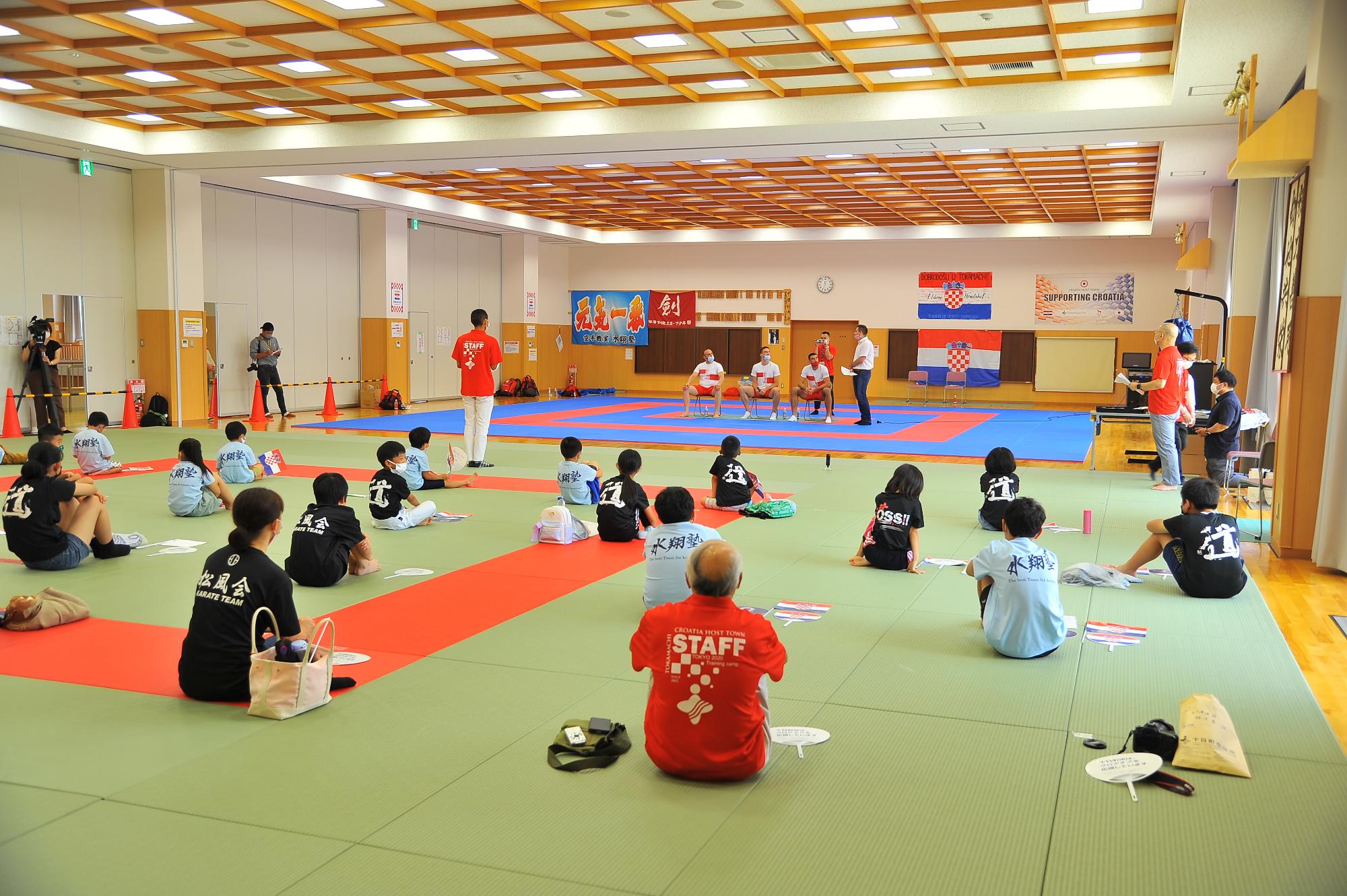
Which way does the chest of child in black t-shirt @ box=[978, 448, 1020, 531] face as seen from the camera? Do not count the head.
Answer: away from the camera

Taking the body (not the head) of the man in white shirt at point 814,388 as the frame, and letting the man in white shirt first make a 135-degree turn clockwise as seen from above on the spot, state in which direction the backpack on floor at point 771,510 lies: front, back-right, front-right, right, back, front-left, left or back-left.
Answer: back-left

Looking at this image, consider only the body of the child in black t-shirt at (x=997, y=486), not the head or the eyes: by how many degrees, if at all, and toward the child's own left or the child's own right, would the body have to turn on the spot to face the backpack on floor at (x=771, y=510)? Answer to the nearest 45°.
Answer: approximately 90° to the child's own left

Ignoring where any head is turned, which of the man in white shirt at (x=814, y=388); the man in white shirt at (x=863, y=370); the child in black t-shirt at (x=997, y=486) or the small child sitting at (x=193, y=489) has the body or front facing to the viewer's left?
the man in white shirt at (x=863, y=370)

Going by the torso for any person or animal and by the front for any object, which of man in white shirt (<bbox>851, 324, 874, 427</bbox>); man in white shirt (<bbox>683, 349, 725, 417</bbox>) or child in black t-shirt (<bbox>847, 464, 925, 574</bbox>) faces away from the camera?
the child in black t-shirt

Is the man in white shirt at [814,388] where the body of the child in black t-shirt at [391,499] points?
yes

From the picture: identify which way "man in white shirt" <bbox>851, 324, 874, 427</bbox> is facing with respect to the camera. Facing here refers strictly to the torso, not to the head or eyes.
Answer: to the viewer's left

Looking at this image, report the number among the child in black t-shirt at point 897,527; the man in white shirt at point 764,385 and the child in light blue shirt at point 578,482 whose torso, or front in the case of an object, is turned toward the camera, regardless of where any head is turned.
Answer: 1

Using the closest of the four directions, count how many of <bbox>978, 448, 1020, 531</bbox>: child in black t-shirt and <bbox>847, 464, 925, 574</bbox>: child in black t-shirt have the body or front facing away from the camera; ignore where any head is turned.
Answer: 2

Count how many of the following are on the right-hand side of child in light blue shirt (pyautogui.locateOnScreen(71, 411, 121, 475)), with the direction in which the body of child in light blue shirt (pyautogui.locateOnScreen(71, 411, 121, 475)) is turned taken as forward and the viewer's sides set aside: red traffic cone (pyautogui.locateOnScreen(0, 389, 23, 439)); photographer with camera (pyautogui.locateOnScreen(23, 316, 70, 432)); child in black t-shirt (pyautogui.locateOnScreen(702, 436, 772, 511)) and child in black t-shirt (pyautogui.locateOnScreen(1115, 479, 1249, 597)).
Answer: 2

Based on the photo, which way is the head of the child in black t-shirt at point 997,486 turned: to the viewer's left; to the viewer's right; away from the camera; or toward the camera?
away from the camera

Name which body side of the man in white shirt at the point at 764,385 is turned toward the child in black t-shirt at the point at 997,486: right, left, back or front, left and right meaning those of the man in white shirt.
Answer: front

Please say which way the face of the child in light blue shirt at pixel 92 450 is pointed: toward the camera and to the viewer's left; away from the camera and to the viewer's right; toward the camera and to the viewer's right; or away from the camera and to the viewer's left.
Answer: away from the camera and to the viewer's right

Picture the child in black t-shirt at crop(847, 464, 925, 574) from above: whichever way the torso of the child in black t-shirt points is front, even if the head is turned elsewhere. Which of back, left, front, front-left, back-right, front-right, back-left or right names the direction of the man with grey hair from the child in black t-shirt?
back

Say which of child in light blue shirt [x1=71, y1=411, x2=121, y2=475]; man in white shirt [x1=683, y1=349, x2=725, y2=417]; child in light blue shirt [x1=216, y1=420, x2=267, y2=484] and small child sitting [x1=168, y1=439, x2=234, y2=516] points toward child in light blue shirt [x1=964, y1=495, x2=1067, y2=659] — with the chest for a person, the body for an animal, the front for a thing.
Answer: the man in white shirt

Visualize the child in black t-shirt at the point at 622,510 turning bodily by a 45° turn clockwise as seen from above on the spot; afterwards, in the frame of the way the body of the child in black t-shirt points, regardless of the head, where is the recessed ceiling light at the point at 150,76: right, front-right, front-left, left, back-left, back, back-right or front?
back-left

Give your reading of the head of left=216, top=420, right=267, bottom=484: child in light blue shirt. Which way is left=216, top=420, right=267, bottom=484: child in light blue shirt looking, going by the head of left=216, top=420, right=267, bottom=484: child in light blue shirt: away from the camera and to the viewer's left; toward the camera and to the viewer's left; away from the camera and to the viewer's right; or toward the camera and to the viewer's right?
away from the camera and to the viewer's right

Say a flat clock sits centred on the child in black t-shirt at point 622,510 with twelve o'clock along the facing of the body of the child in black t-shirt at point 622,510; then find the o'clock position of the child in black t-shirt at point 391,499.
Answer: the child in black t-shirt at point 391,499 is roughly at 8 o'clock from the child in black t-shirt at point 622,510.

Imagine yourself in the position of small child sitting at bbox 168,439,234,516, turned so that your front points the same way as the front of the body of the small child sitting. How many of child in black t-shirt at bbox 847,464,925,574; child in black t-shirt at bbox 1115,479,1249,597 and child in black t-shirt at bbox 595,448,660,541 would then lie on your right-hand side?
3

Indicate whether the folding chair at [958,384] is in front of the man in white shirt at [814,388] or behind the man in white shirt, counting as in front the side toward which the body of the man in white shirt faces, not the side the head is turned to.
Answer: behind

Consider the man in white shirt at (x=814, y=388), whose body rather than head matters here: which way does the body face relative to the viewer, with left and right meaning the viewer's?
facing the viewer

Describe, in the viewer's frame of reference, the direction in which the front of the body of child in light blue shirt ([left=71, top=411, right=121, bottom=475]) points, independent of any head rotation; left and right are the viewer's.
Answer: facing away from the viewer and to the right of the viewer

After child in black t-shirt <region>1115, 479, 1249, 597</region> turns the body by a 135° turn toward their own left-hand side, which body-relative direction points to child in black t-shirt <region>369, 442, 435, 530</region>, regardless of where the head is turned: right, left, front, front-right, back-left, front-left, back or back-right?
right
